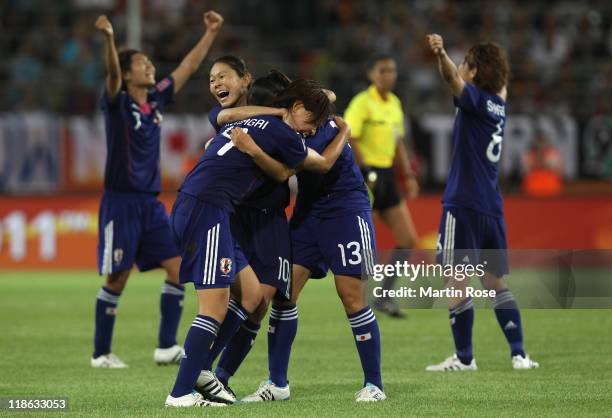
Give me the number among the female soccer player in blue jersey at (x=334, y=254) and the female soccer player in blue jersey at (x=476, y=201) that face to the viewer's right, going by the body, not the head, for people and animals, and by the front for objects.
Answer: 0

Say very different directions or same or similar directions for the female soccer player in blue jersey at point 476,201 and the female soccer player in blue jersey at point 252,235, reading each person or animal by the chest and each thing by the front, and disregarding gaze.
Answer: very different directions

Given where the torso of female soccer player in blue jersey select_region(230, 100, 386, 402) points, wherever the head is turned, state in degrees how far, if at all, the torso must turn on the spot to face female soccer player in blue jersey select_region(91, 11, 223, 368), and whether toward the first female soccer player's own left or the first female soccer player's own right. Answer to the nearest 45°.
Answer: approximately 90° to the first female soccer player's own right

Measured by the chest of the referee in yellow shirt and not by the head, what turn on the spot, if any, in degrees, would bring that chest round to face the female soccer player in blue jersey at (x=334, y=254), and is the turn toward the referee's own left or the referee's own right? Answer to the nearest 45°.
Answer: approximately 45° to the referee's own right

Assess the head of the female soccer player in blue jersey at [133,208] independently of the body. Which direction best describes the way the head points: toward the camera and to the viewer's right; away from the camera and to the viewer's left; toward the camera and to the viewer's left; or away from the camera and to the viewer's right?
toward the camera and to the viewer's right

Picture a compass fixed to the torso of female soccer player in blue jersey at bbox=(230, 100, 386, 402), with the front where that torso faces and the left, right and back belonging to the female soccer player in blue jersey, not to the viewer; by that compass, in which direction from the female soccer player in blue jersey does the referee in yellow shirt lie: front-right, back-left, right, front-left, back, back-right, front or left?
back-right

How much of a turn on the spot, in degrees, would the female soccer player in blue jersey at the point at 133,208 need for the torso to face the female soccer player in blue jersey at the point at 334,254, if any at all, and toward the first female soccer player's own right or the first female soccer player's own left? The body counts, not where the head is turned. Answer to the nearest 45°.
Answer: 0° — they already face them

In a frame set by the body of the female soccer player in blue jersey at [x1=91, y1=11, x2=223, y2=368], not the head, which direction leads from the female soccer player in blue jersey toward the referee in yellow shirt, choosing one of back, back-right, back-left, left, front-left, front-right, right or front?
left

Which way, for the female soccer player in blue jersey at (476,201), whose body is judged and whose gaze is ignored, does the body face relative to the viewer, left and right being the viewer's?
facing away from the viewer and to the left of the viewer
